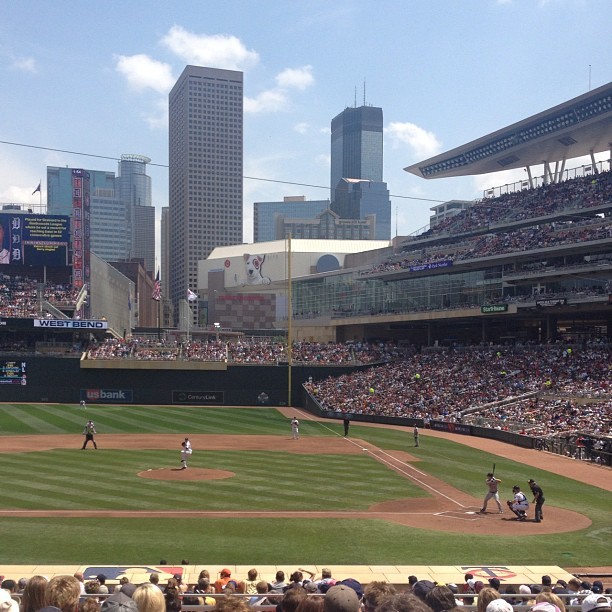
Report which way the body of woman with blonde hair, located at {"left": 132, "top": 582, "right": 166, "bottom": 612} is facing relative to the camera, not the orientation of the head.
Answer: away from the camera

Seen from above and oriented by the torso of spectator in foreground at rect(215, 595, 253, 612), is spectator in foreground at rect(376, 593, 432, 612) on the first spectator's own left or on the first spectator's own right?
on the first spectator's own right

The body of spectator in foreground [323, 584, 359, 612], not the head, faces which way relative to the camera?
away from the camera

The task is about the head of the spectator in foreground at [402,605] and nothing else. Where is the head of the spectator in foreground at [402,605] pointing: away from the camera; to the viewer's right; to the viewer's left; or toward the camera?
away from the camera

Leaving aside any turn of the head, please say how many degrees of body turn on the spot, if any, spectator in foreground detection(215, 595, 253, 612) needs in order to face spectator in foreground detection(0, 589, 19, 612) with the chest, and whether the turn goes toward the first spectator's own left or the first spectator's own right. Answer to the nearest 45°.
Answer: approximately 90° to the first spectator's own left

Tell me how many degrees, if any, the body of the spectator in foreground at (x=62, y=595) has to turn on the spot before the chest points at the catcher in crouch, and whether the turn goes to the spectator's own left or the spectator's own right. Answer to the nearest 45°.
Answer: approximately 45° to the spectator's own right

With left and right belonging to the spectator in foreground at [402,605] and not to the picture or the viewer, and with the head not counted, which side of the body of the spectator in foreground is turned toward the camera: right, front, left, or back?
back

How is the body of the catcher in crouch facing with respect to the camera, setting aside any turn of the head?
to the viewer's left

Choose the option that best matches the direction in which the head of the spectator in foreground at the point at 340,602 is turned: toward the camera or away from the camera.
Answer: away from the camera

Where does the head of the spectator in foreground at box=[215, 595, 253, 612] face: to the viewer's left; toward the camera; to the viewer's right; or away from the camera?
away from the camera

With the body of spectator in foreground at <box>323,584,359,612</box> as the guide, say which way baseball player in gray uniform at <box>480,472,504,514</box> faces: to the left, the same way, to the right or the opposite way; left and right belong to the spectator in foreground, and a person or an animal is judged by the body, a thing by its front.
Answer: the opposite way

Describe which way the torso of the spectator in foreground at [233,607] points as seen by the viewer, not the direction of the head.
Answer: away from the camera

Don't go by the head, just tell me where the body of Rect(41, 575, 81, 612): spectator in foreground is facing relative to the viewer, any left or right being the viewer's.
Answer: facing away from the viewer
